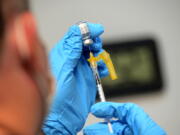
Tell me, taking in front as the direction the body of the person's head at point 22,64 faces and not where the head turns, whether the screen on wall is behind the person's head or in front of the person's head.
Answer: in front

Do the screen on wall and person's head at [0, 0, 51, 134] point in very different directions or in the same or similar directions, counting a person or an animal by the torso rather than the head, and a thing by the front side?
very different directions

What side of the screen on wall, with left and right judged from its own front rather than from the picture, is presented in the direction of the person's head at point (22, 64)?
front

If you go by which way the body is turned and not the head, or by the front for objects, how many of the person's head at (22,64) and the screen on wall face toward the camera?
1

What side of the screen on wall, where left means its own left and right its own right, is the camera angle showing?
front

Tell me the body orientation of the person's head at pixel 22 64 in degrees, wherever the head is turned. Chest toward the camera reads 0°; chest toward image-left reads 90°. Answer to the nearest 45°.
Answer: approximately 225°
